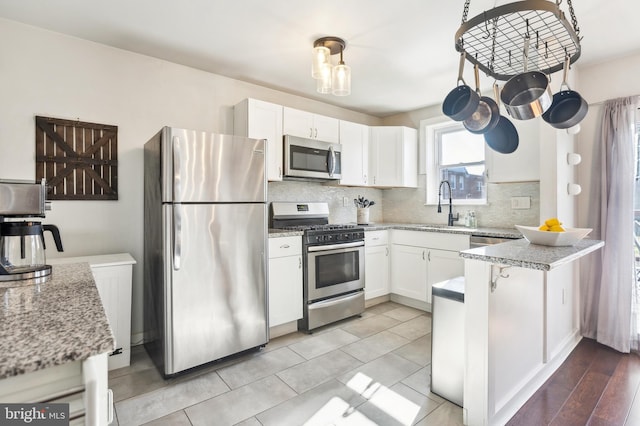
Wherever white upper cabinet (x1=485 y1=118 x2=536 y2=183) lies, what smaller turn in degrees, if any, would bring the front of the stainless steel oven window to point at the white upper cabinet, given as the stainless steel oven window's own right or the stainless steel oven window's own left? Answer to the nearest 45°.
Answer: approximately 45° to the stainless steel oven window's own left

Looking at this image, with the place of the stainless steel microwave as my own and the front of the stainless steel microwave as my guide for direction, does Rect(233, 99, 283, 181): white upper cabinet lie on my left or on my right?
on my right

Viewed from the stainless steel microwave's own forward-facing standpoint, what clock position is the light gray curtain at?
The light gray curtain is roughly at 11 o'clock from the stainless steel microwave.

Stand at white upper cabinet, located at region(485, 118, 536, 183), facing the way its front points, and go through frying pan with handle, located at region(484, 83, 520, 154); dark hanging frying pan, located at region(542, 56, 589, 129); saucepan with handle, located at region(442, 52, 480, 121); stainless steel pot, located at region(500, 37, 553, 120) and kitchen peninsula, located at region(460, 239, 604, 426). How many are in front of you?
5

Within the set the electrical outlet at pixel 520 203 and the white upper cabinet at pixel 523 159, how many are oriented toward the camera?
2

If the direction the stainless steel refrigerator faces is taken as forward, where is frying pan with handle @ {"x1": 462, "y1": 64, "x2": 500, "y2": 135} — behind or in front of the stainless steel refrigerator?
in front

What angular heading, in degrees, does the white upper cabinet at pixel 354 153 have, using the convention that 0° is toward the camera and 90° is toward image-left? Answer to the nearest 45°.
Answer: approximately 315°

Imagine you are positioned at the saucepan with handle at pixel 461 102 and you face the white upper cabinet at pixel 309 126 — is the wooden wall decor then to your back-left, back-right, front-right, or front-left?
front-left

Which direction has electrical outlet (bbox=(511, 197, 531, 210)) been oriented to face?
toward the camera

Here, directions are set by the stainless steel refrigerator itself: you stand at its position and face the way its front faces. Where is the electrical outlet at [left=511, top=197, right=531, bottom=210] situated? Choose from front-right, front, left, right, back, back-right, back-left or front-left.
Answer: front-left

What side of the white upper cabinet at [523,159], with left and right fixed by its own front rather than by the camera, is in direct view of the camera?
front

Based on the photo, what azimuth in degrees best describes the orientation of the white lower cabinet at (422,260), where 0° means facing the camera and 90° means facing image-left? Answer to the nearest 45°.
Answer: approximately 45°
